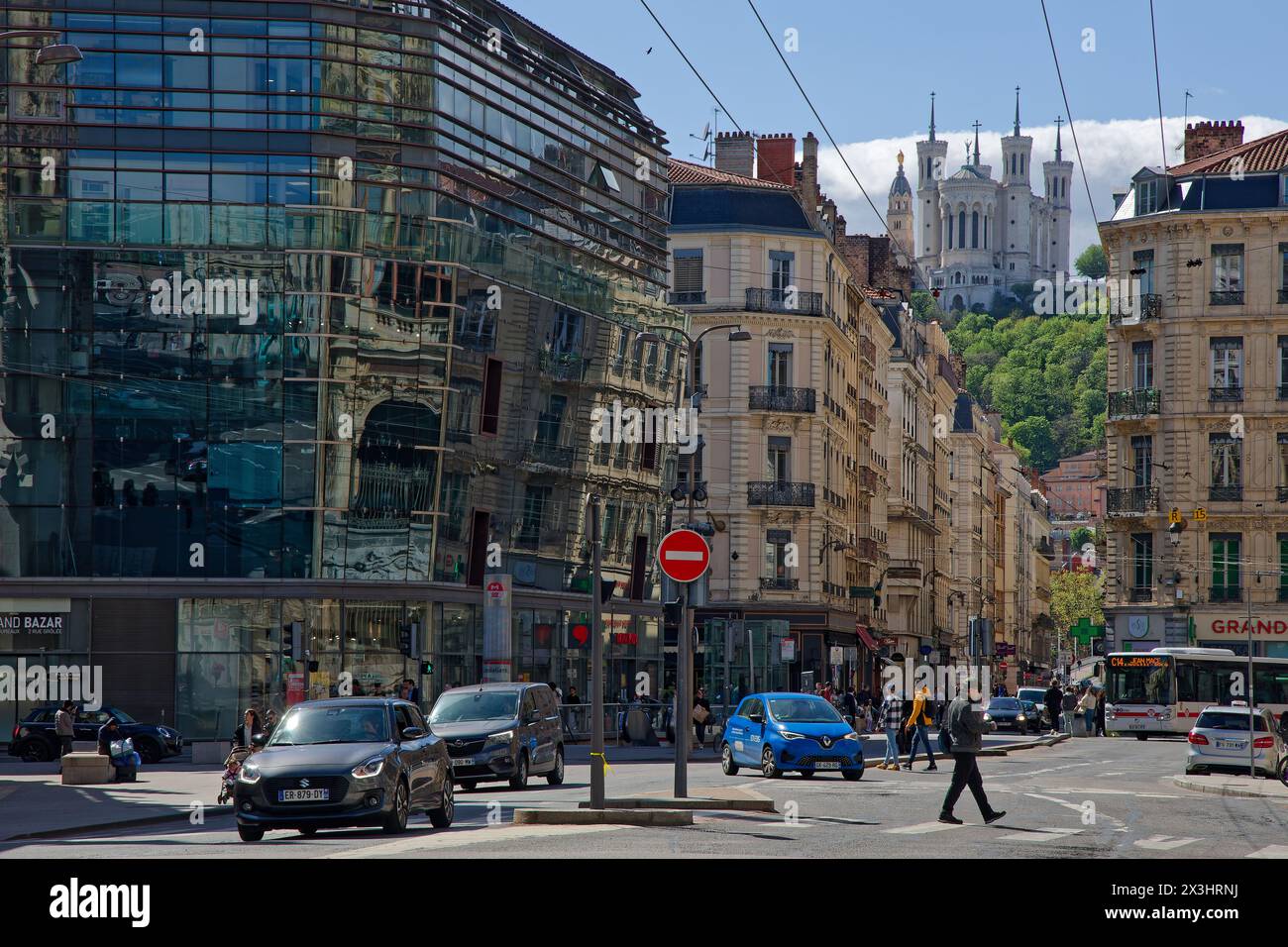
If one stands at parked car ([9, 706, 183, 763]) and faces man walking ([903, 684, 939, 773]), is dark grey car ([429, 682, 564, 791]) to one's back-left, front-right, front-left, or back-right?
front-right

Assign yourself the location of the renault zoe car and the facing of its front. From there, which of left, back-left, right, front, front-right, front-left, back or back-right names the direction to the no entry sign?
front-right

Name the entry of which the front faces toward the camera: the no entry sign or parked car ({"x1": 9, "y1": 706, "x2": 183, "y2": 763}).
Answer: the no entry sign

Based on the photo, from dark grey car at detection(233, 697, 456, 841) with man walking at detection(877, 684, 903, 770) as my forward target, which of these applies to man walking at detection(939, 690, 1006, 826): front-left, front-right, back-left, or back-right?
front-right

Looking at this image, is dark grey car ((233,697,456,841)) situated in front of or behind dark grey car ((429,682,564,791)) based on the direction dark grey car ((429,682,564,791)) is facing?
in front

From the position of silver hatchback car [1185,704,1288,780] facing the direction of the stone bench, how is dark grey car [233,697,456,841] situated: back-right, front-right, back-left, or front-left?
front-left

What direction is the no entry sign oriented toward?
toward the camera

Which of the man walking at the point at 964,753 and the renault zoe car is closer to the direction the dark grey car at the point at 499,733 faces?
the man walking

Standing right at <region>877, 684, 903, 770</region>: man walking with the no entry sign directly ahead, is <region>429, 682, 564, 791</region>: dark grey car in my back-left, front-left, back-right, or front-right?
front-right
